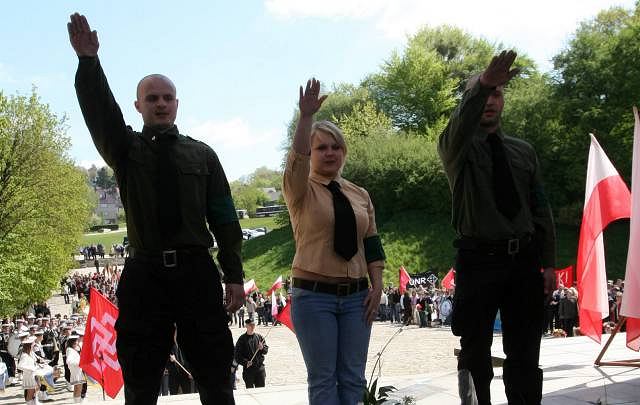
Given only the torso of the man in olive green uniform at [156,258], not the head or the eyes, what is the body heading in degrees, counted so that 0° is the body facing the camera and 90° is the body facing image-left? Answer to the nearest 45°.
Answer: approximately 0°

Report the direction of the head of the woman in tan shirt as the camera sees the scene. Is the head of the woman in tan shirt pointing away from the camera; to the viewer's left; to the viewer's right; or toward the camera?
toward the camera

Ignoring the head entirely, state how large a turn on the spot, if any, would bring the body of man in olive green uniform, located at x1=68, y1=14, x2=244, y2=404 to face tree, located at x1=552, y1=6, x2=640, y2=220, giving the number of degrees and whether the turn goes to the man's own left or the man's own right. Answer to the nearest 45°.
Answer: approximately 135° to the man's own left

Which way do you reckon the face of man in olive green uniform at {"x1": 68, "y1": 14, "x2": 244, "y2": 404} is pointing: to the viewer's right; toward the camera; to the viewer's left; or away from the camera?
toward the camera

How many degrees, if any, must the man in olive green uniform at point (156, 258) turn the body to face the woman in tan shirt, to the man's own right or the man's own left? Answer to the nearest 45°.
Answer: approximately 90° to the man's own left

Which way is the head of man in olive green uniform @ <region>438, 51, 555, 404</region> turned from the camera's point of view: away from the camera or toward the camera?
toward the camera

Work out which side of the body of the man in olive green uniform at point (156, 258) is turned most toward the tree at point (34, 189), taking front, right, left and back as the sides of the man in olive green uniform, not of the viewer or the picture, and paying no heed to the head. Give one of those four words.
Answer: back

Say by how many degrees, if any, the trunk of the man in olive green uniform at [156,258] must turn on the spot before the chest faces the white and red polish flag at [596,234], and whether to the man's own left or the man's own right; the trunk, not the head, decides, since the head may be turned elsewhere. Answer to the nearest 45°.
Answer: approximately 135° to the man's own left

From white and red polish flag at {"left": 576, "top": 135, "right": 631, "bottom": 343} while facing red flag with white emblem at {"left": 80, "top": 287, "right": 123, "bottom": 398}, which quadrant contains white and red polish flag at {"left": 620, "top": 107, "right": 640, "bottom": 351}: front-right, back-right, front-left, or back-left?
back-left

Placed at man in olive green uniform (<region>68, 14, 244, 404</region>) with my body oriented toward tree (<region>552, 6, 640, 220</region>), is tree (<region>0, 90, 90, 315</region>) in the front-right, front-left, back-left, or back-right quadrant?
front-left

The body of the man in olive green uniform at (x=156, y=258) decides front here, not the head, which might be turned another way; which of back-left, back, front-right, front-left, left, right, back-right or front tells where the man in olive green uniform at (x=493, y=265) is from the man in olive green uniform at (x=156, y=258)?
left

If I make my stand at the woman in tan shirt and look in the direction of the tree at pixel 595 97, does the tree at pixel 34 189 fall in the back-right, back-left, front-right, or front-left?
front-left

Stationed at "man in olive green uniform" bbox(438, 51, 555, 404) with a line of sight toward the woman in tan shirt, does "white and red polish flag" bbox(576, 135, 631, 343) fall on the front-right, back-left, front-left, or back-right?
back-right
